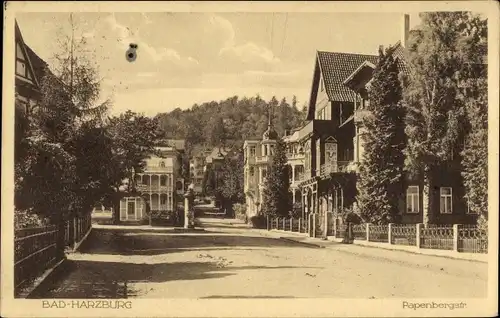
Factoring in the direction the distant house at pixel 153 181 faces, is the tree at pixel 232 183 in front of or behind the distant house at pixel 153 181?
behind

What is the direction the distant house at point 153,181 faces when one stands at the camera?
facing the viewer

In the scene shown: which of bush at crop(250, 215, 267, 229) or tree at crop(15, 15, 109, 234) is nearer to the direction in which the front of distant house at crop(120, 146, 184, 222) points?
the tree

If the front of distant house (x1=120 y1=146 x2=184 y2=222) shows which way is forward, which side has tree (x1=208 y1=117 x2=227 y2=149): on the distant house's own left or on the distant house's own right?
on the distant house's own left

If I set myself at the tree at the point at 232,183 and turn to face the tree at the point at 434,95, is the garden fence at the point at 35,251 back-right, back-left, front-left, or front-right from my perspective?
front-right

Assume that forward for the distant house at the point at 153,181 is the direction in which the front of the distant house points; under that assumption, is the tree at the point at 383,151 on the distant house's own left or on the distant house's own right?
on the distant house's own left

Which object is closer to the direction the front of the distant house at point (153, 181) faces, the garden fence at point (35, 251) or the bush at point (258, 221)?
the garden fence
